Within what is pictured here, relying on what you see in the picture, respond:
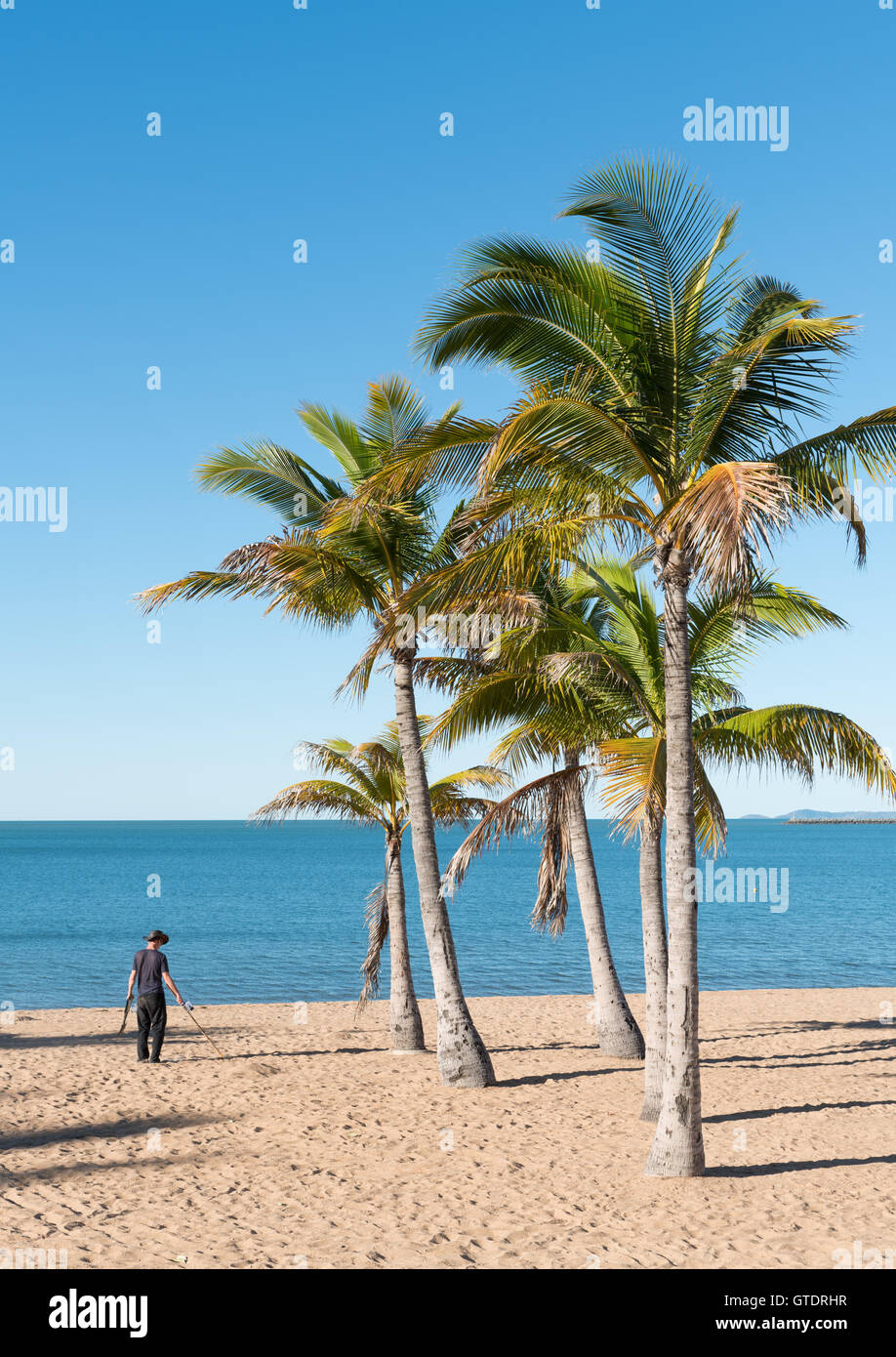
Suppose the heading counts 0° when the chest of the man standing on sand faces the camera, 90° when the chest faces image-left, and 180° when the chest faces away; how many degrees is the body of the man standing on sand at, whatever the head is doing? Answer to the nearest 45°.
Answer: approximately 180°

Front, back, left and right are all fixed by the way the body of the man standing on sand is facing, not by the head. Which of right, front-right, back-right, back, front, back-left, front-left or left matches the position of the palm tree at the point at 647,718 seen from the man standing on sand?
back-right

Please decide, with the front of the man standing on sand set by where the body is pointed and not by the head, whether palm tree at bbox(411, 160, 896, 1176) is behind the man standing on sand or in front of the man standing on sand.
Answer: behind

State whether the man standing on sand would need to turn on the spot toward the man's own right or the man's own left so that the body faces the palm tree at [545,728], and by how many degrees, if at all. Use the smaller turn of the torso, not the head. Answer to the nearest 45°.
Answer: approximately 135° to the man's own right
